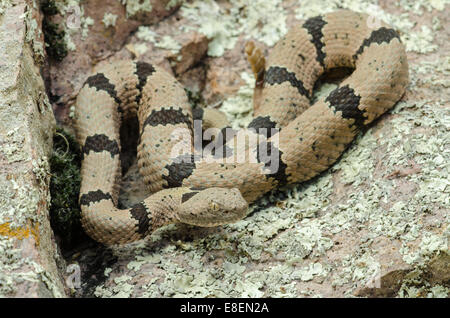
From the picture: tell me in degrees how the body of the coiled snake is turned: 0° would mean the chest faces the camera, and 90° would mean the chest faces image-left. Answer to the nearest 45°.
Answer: approximately 270°

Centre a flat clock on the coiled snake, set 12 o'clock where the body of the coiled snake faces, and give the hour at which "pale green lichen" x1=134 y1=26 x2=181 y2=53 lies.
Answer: The pale green lichen is roughly at 8 o'clock from the coiled snake.

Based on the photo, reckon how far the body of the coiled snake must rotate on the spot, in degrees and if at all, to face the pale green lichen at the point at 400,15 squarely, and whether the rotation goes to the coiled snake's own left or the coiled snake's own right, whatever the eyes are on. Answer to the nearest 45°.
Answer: approximately 45° to the coiled snake's own left

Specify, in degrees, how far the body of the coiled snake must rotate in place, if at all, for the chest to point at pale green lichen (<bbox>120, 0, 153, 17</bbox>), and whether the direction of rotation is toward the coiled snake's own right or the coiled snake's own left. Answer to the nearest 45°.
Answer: approximately 135° to the coiled snake's own left

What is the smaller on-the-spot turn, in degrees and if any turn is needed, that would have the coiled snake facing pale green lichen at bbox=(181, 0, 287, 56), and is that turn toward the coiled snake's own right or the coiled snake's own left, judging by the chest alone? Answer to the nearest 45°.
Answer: approximately 90° to the coiled snake's own left
